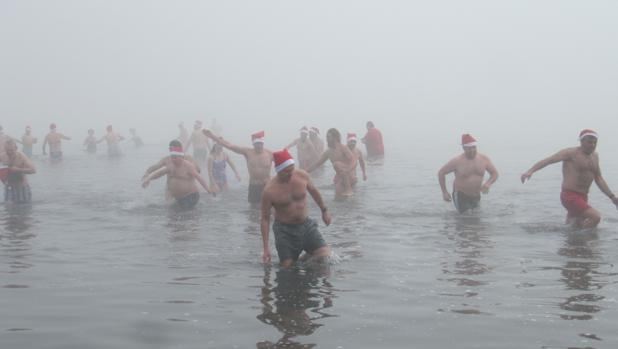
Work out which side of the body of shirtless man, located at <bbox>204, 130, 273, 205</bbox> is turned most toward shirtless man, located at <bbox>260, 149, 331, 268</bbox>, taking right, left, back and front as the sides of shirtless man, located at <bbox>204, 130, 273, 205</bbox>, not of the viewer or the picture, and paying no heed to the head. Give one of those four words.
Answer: front

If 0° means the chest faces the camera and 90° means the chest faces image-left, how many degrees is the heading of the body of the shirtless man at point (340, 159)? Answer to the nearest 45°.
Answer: approximately 45°

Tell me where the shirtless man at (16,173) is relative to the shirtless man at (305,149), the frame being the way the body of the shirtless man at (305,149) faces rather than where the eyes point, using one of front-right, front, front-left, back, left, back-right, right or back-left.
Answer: front-right

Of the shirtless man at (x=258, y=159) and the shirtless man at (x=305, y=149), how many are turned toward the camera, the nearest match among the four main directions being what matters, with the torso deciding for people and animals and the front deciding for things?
2

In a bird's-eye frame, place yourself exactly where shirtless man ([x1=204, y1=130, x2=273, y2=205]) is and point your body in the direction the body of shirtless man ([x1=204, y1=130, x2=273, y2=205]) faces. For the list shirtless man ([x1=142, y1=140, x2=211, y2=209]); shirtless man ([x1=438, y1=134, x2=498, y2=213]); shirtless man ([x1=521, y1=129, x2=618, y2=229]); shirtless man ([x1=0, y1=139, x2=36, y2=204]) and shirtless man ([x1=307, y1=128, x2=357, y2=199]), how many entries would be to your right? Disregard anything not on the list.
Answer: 2

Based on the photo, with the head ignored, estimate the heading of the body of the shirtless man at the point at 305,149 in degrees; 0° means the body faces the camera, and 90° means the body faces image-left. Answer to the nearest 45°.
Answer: approximately 0°

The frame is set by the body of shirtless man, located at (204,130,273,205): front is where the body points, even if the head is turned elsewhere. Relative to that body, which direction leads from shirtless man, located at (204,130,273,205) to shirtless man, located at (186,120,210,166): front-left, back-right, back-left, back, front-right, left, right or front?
back

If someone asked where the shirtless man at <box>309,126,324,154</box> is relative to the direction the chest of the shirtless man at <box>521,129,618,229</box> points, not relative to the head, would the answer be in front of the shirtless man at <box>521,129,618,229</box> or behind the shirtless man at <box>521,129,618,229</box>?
behind
